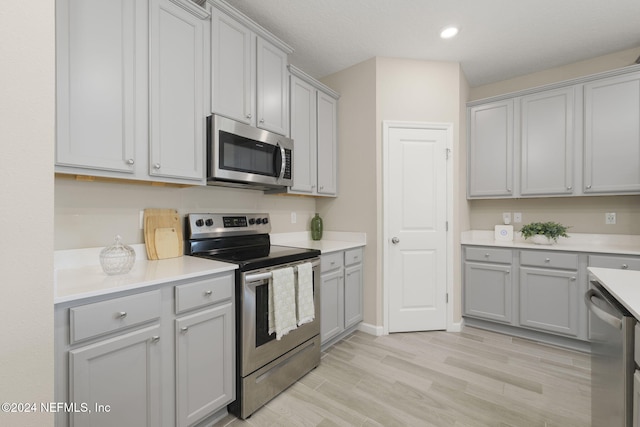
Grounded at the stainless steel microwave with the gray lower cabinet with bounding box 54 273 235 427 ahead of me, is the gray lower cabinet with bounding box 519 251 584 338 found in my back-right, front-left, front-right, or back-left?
back-left

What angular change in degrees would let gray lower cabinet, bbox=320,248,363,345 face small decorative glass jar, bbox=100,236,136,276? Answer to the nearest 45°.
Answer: approximately 90° to its right

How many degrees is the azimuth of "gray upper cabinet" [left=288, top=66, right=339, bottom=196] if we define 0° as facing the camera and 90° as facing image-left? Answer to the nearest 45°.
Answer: approximately 315°

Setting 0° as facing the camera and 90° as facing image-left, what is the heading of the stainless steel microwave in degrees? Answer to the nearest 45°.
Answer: approximately 315°

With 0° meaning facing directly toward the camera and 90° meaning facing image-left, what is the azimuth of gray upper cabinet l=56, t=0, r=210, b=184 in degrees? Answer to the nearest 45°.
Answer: approximately 315°

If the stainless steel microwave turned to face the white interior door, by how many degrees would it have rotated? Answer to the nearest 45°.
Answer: approximately 45° to its left

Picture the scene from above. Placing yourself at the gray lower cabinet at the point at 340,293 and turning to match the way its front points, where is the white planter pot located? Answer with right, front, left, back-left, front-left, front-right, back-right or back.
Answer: front-left

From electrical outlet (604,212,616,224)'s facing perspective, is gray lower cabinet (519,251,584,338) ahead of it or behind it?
ahead

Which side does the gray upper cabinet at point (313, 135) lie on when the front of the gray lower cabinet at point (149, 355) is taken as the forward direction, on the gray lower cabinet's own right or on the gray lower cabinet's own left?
on the gray lower cabinet's own left

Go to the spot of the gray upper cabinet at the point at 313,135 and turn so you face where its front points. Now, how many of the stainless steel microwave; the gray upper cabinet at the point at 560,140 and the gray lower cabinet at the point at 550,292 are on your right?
1

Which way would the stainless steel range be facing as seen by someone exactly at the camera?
facing the viewer and to the right of the viewer
